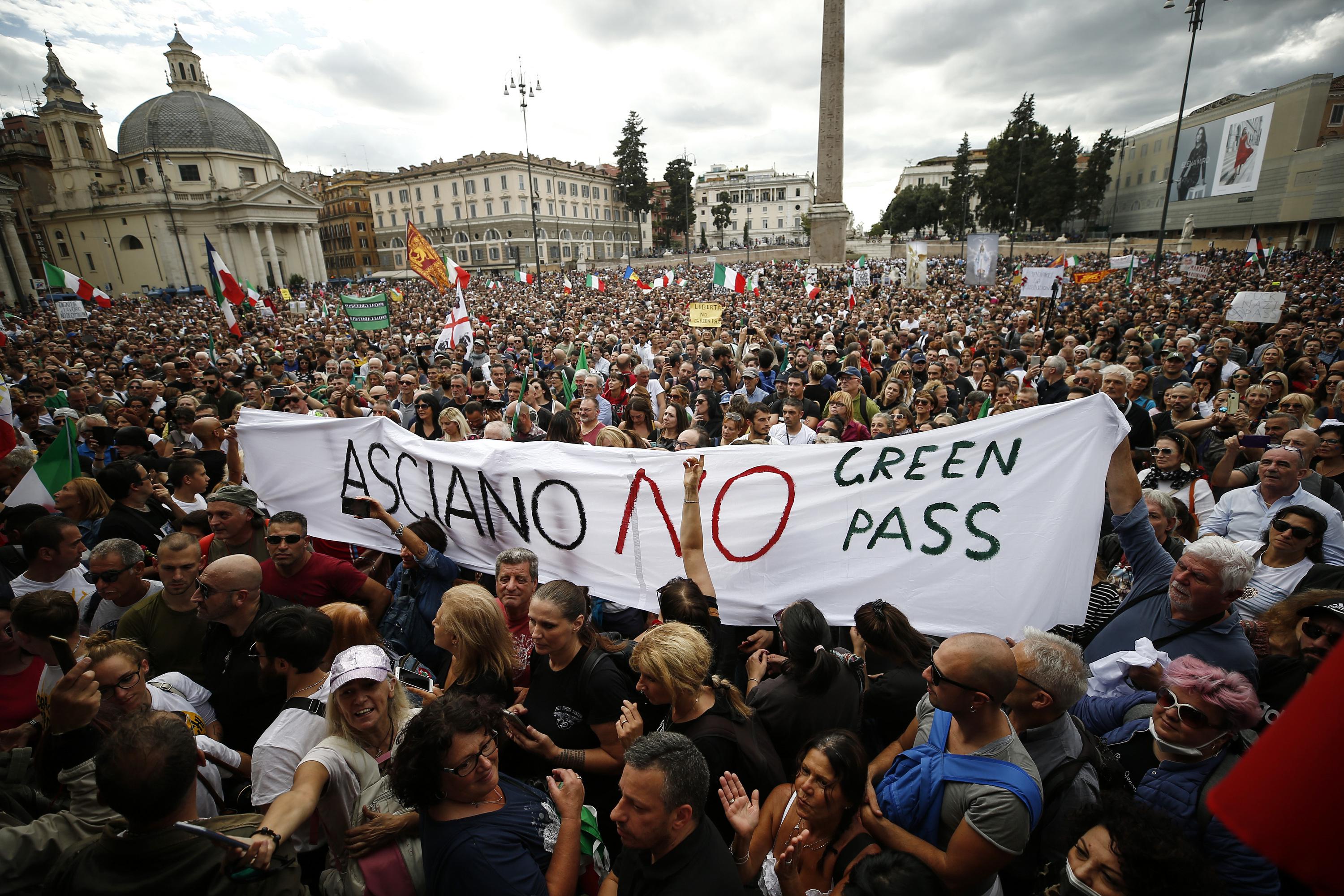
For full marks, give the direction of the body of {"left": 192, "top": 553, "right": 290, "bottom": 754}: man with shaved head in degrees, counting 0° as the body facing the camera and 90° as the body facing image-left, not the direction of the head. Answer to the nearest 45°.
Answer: approximately 45°

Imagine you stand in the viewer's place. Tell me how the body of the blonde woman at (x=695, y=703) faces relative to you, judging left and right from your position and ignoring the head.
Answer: facing to the left of the viewer

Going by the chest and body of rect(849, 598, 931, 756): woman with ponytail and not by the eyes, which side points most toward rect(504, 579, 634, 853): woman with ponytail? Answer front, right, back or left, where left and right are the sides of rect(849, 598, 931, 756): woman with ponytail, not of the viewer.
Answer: left

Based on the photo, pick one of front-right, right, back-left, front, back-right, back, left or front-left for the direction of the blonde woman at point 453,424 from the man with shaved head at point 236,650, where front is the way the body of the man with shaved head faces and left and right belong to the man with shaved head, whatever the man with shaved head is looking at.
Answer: back

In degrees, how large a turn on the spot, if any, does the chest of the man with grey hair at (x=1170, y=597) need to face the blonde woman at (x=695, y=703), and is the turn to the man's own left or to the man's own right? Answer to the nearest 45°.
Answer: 0° — they already face them

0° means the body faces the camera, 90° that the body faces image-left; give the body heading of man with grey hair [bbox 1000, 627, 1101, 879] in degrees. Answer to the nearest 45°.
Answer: approximately 90°

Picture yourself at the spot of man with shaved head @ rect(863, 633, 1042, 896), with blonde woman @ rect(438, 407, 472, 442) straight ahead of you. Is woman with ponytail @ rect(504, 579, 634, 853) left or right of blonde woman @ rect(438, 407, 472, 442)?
left

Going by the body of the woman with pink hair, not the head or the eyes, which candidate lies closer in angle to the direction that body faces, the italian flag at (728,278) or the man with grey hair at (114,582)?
the man with grey hair

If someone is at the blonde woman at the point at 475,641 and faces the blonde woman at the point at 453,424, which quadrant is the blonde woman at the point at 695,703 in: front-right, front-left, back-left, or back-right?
back-right

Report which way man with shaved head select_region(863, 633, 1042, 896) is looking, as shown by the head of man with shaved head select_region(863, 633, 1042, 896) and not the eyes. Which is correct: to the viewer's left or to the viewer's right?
to the viewer's left
